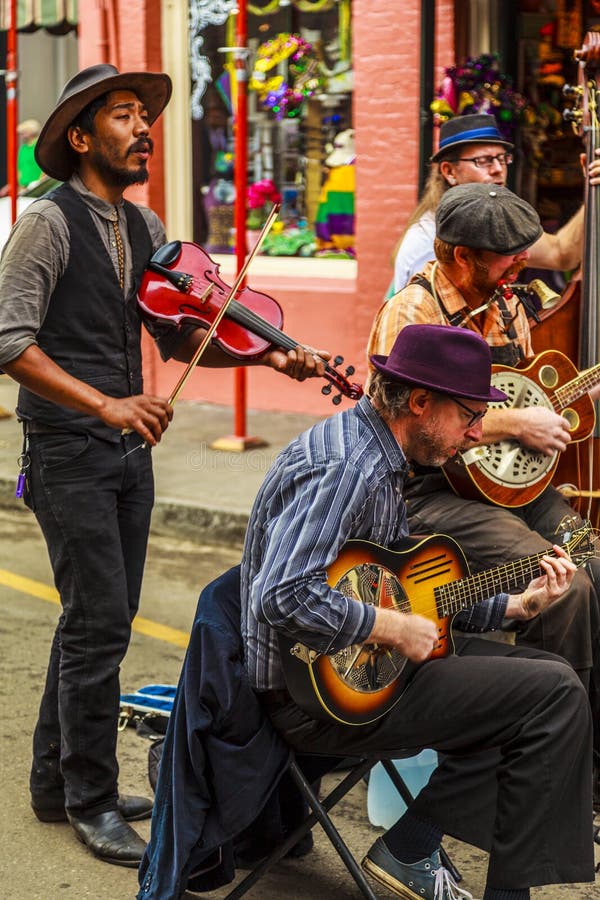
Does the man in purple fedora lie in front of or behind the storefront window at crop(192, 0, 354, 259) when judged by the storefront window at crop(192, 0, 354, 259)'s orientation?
in front

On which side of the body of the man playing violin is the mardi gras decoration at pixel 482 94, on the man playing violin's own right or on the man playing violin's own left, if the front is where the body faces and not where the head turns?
on the man playing violin's own left

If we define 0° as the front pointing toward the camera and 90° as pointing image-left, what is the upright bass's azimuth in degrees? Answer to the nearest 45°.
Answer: approximately 315°

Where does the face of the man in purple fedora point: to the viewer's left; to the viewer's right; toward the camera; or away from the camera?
to the viewer's right

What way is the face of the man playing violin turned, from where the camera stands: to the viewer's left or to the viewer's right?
to the viewer's right

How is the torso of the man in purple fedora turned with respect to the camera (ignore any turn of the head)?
to the viewer's right

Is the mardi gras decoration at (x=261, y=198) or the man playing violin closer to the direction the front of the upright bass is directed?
the man playing violin

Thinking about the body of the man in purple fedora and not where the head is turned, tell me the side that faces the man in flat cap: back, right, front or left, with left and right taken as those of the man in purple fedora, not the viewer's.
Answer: left
